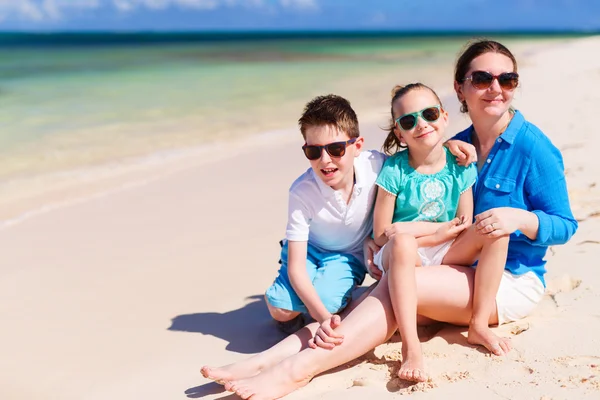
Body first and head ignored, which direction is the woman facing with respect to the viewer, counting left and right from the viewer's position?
facing the viewer and to the left of the viewer

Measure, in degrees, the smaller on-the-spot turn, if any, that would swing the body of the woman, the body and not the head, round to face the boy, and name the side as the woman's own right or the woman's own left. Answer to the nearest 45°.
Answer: approximately 45° to the woman's own right

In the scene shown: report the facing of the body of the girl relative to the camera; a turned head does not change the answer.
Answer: toward the camera

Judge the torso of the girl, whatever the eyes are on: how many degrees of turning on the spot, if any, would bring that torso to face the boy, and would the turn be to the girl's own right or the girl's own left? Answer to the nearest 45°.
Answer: approximately 90° to the girl's own right
